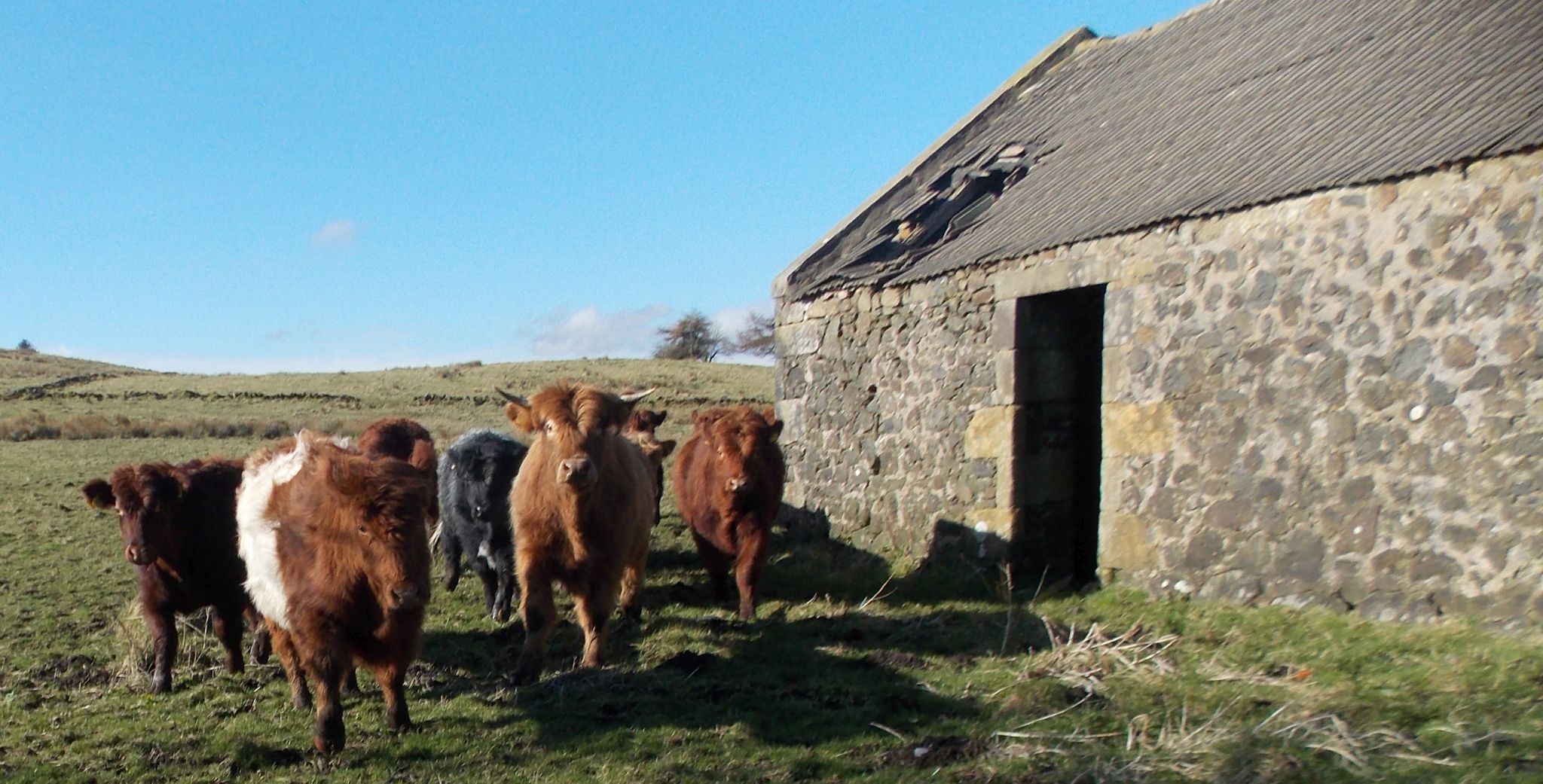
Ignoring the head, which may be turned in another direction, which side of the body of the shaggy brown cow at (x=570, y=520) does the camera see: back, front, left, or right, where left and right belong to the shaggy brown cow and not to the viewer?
front

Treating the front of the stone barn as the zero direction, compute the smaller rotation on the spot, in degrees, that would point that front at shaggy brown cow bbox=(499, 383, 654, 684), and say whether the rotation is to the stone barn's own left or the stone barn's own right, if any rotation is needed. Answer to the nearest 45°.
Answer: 0° — it already faces it

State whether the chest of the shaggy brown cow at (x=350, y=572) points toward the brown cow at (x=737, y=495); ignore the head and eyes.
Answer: no

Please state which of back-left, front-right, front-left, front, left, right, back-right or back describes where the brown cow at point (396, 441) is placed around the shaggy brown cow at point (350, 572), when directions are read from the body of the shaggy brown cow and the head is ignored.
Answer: back-left

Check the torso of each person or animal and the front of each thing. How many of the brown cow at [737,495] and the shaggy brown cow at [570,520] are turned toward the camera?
2

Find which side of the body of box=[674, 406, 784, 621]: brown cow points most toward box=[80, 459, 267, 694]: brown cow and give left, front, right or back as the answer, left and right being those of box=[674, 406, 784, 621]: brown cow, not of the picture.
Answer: right

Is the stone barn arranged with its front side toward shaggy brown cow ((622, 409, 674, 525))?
no

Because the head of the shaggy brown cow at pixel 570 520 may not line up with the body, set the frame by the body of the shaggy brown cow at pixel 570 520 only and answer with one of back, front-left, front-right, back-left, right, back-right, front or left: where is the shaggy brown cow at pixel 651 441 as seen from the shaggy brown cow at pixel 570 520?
back

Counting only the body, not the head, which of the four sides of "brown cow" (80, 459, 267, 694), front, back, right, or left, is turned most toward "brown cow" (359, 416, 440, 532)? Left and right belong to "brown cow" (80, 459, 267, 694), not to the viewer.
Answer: back

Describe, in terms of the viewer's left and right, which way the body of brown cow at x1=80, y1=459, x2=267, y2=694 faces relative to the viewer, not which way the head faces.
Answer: facing the viewer and to the left of the viewer

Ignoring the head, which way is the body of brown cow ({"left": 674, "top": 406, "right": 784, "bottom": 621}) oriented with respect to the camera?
toward the camera

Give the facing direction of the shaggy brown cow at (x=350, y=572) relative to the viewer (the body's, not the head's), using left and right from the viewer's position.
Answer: facing the viewer and to the right of the viewer

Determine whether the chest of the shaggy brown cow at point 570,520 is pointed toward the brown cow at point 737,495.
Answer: no
